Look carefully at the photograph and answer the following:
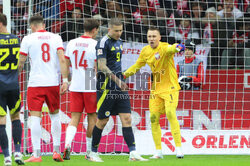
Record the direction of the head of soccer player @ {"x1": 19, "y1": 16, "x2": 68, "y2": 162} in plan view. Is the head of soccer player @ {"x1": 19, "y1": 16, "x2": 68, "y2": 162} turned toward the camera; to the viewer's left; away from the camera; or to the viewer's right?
away from the camera

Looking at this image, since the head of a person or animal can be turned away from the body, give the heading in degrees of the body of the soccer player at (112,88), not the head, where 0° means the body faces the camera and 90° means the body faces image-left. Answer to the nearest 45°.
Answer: approximately 315°

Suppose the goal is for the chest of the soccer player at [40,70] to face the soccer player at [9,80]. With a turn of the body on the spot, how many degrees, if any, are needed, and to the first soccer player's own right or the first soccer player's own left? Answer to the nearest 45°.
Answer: approximately 135° to the first soccer player's own left

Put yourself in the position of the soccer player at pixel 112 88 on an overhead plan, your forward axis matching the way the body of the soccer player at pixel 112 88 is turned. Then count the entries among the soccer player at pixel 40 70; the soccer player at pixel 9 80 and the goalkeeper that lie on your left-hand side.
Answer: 1

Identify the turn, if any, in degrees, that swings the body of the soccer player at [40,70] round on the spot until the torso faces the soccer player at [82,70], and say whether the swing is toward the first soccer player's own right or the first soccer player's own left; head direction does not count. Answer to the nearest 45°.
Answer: approximately 45° to the first soccer player's own right

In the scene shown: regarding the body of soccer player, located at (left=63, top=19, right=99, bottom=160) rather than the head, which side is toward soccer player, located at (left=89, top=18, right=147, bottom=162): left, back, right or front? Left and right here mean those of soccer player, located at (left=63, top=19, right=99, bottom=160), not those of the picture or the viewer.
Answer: right

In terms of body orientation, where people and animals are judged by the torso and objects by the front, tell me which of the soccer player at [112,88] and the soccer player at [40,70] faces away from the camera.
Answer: the soccer player at [40,70]

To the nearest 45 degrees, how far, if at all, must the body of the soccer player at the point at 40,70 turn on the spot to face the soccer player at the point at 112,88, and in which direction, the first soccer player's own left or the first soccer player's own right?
approximately 90° to the first soccer player's own right

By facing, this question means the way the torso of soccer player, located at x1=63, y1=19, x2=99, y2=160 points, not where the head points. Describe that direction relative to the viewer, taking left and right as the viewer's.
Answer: facing away from the viewer and to the right of the viewer

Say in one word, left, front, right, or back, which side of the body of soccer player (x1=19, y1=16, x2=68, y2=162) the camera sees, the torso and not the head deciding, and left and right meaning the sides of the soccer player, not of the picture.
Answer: back

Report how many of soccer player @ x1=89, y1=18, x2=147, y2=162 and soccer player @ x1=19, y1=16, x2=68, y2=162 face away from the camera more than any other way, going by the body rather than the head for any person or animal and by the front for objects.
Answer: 1
